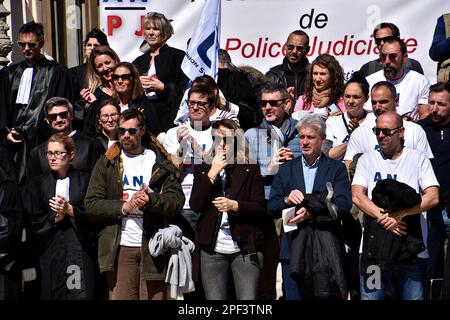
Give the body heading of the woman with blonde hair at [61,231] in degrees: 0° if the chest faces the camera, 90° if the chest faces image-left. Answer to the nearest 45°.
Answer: approximately 0°

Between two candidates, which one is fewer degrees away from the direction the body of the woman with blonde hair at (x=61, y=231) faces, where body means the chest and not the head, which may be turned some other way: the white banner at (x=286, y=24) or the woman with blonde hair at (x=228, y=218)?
the woman with blonde hair

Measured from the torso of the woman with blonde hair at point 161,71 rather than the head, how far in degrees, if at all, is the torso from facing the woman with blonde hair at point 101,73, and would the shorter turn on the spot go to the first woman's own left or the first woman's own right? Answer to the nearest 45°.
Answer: approximately 45° to the first woman's own right

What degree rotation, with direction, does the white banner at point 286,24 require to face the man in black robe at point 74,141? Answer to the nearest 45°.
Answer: approximately 45° to its right

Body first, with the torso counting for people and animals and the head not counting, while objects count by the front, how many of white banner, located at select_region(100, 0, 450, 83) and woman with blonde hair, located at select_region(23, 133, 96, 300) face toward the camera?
2

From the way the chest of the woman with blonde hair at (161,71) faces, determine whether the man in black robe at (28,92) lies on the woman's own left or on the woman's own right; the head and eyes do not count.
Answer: on the woman's own right

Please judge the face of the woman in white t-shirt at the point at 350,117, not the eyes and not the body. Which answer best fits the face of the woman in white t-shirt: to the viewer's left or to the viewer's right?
to the viewer's left

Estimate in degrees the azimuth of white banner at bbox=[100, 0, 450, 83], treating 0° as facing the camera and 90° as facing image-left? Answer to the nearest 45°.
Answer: approximately 0°
